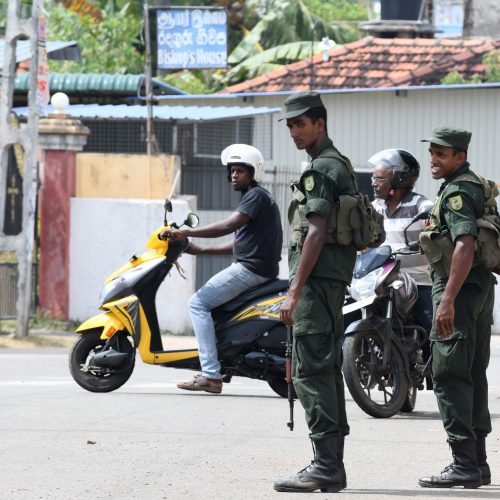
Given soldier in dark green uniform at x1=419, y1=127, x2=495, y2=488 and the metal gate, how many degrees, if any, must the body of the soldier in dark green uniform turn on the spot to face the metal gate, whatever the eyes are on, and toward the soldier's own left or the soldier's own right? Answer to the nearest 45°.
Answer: approximately 45° to the soldier's own right

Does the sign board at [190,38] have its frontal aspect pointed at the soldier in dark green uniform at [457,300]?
yes

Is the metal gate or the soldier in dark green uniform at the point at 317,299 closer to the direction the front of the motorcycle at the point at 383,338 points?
the soldier in dark green uniform

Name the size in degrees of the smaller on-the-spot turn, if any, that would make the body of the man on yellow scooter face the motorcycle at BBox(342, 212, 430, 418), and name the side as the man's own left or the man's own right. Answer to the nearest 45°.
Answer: approximately 135° to the man's own left

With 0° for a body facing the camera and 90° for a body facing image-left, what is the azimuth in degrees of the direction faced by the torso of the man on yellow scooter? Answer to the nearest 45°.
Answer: approximately 90°

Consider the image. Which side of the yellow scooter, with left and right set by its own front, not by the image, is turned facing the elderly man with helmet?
back

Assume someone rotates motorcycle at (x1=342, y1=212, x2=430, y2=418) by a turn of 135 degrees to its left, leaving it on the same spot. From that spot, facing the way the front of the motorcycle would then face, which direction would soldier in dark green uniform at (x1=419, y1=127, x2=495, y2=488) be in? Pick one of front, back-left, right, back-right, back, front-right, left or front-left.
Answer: right

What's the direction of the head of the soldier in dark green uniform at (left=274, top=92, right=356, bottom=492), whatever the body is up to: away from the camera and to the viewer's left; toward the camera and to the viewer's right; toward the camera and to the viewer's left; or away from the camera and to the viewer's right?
toward the camera and to the viewer's left

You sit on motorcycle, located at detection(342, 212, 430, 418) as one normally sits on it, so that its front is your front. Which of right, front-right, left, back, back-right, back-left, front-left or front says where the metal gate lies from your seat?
right

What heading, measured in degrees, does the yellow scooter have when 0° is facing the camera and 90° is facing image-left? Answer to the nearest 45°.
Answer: approximately 90°
